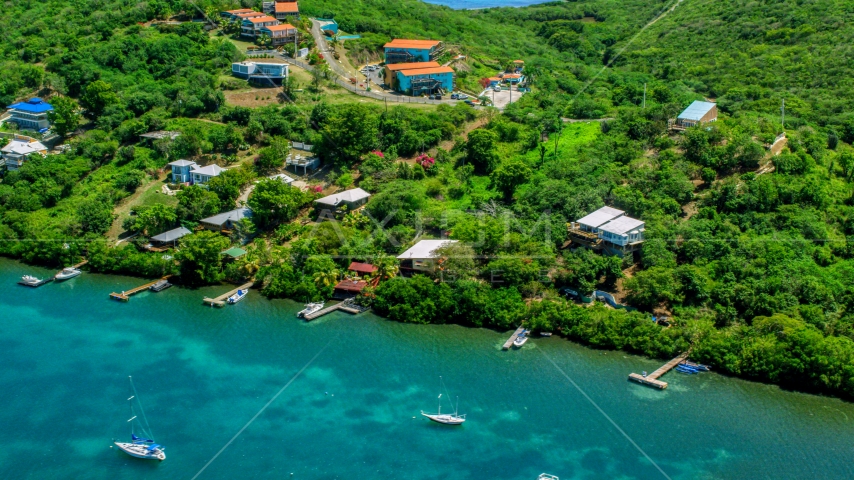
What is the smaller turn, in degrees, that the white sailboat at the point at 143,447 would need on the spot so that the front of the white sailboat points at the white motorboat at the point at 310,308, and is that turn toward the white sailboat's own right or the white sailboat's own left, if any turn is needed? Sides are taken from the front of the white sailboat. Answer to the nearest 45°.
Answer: approximately 90° to the white sailboat's own right

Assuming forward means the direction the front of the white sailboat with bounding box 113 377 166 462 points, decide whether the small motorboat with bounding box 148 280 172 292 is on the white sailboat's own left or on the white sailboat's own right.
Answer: on the white sailboat's own right

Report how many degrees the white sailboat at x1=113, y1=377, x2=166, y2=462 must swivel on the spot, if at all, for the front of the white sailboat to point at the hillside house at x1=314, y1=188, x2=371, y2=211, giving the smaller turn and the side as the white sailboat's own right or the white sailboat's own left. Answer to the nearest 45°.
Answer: approximately 90° to the white sailboat's own right

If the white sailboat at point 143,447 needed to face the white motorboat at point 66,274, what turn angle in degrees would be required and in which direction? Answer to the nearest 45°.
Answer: approximately 45° to its right

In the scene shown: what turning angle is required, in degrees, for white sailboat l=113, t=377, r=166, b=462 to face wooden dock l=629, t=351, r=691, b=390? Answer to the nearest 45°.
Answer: approximately 135° to its right

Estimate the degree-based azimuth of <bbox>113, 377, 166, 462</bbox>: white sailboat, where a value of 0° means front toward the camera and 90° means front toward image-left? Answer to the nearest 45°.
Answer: approximately 135°

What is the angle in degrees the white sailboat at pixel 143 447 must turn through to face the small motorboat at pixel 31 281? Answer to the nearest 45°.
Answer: approximately 45° to its right

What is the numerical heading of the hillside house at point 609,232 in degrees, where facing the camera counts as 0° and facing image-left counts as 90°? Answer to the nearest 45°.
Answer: approximately 45°

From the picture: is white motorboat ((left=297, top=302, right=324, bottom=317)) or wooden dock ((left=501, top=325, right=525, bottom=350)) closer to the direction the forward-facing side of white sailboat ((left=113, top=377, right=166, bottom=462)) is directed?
the white motorboat
